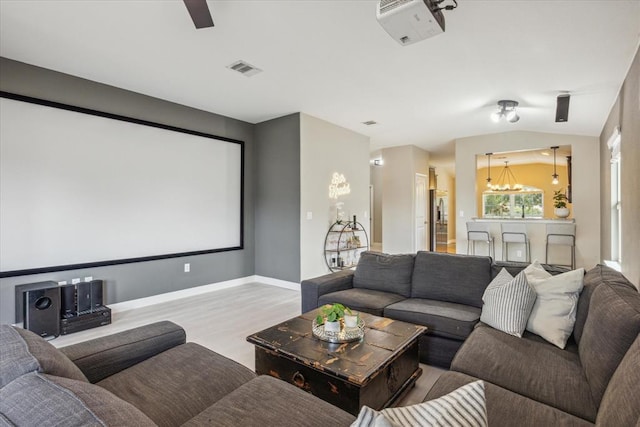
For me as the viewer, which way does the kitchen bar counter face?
facing the viewer

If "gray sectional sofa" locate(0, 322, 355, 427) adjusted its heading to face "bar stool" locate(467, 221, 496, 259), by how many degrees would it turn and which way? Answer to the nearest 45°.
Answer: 0° — it already faces it

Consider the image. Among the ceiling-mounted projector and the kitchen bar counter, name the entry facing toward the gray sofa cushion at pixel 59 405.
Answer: the kitchen bar counter

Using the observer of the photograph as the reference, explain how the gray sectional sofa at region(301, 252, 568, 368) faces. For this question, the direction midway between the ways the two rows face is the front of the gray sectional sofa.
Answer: facing the viewer and to the left of the viewer

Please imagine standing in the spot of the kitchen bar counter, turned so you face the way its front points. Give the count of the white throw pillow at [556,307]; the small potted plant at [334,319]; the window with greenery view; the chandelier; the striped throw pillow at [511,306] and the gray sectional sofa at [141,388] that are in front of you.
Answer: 4

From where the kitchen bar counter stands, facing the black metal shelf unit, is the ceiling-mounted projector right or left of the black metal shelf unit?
left

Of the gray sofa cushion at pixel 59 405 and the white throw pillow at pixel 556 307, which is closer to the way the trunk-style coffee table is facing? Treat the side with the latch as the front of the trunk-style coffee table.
the gray sofa cushion

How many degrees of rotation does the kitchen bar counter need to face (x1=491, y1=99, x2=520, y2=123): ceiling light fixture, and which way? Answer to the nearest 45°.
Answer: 0° — it already faces it

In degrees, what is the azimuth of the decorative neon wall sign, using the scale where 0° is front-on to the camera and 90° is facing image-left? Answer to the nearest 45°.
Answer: approximately 315°

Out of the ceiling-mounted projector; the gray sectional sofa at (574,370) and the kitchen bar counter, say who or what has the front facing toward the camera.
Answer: the kitchen bar counter

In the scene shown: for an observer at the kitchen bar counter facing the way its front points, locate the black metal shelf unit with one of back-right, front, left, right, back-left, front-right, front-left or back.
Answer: front-right

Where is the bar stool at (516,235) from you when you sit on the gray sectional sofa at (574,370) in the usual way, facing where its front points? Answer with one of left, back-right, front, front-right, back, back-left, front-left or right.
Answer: right

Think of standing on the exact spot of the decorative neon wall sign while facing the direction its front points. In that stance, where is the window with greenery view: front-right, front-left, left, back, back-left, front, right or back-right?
left

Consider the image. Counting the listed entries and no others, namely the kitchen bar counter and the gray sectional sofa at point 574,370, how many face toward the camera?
1

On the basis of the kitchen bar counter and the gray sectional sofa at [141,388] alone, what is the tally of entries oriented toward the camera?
1

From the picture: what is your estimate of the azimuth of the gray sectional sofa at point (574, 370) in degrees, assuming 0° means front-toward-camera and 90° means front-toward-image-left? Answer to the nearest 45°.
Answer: approximately 90°

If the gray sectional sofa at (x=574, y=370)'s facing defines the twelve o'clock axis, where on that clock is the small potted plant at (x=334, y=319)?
The small potted plant is roughly at 12 o'clock from the gray sectional sofa.
